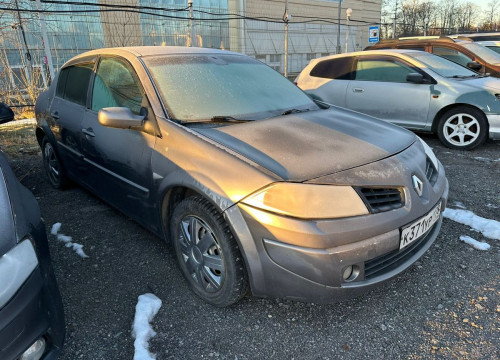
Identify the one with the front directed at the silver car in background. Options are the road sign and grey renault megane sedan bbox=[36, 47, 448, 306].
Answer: the road sign

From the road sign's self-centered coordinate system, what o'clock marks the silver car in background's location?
The silver car in background is roughly at 12 o'clock from the road sign.

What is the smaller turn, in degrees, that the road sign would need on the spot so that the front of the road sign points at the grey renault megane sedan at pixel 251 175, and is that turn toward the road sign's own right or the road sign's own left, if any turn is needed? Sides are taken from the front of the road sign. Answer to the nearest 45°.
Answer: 0° — it already faces it

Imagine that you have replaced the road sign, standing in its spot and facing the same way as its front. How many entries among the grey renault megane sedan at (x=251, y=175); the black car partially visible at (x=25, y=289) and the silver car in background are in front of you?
3

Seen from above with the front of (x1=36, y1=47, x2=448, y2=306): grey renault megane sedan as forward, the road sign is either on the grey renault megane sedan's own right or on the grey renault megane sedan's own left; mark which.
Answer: on the grey renault megane sedan's own left

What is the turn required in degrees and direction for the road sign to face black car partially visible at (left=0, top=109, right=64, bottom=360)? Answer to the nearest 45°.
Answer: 0° — it already faces it

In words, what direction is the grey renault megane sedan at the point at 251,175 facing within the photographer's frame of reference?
facing the viewer and to the right of the viewer

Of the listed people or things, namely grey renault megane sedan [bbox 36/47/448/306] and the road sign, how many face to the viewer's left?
0

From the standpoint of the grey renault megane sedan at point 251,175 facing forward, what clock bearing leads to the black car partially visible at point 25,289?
the black car partially visible at point 25,289 is roughly at 3 o'clock from the grey renault megane sedan at point 251,175.

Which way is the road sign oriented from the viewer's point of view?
toward the camera
